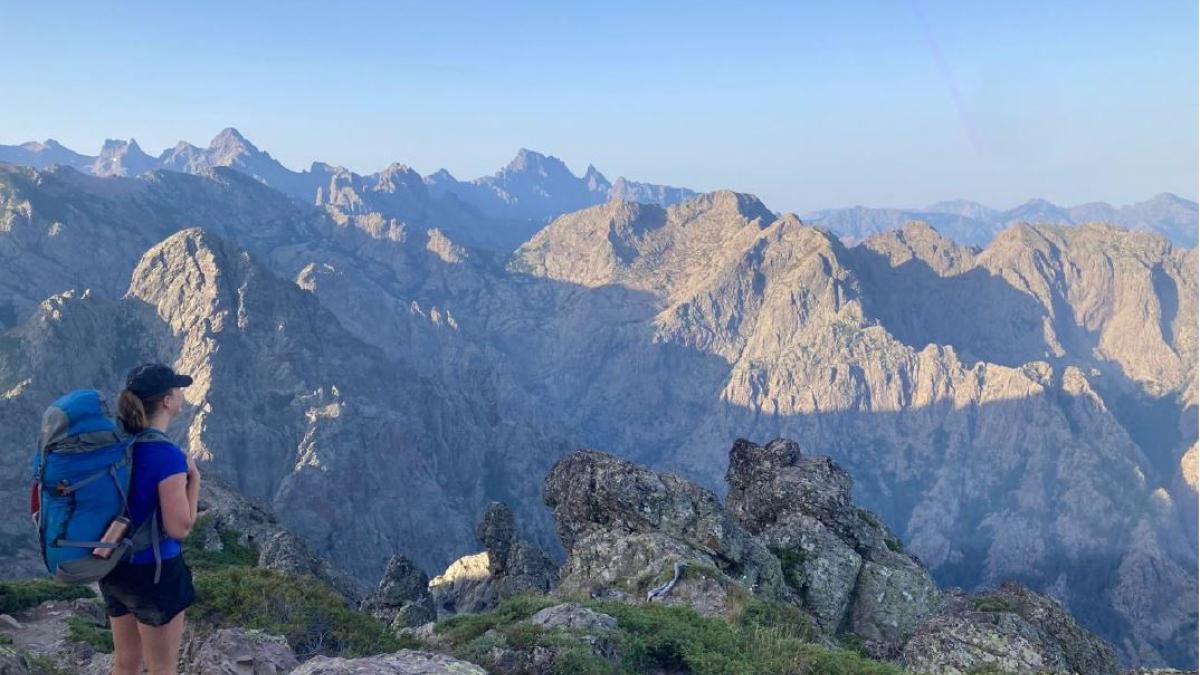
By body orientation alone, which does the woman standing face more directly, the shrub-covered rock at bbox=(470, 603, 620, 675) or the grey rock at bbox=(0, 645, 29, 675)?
the shrub-covered rock

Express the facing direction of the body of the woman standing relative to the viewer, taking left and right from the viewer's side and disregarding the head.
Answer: facing away from the viewer and to the right of the viewer

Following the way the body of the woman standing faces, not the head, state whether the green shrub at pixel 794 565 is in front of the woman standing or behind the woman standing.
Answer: in front

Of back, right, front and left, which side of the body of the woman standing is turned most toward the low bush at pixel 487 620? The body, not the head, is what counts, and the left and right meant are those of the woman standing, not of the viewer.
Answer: front

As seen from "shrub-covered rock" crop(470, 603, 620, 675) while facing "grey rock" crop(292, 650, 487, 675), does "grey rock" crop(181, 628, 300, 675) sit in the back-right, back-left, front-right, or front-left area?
front-right

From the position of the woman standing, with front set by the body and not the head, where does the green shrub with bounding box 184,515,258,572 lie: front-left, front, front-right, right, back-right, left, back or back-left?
front-left
